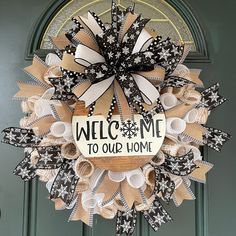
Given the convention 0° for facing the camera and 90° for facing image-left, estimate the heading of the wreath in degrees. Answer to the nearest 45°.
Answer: approximately 0°

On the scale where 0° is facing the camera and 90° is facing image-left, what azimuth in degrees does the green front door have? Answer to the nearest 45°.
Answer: approximately 0°
